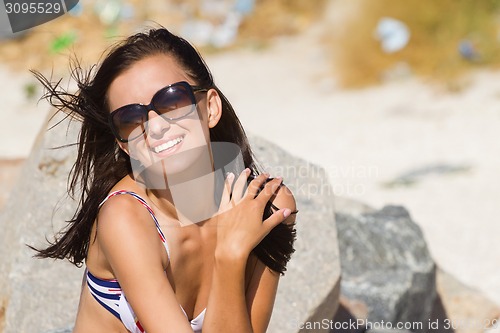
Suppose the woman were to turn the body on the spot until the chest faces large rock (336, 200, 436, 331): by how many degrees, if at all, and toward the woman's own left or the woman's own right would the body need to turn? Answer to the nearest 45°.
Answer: approximately 90° to the woman's own left

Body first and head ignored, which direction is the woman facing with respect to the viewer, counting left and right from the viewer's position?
facing the viewer and to the right of the viewer

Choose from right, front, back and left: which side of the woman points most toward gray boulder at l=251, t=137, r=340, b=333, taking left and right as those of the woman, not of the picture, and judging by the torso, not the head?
left

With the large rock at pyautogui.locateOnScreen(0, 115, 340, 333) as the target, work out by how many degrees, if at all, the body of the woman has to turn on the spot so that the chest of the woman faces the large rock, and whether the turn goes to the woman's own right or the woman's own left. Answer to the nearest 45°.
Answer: approximately 180°
